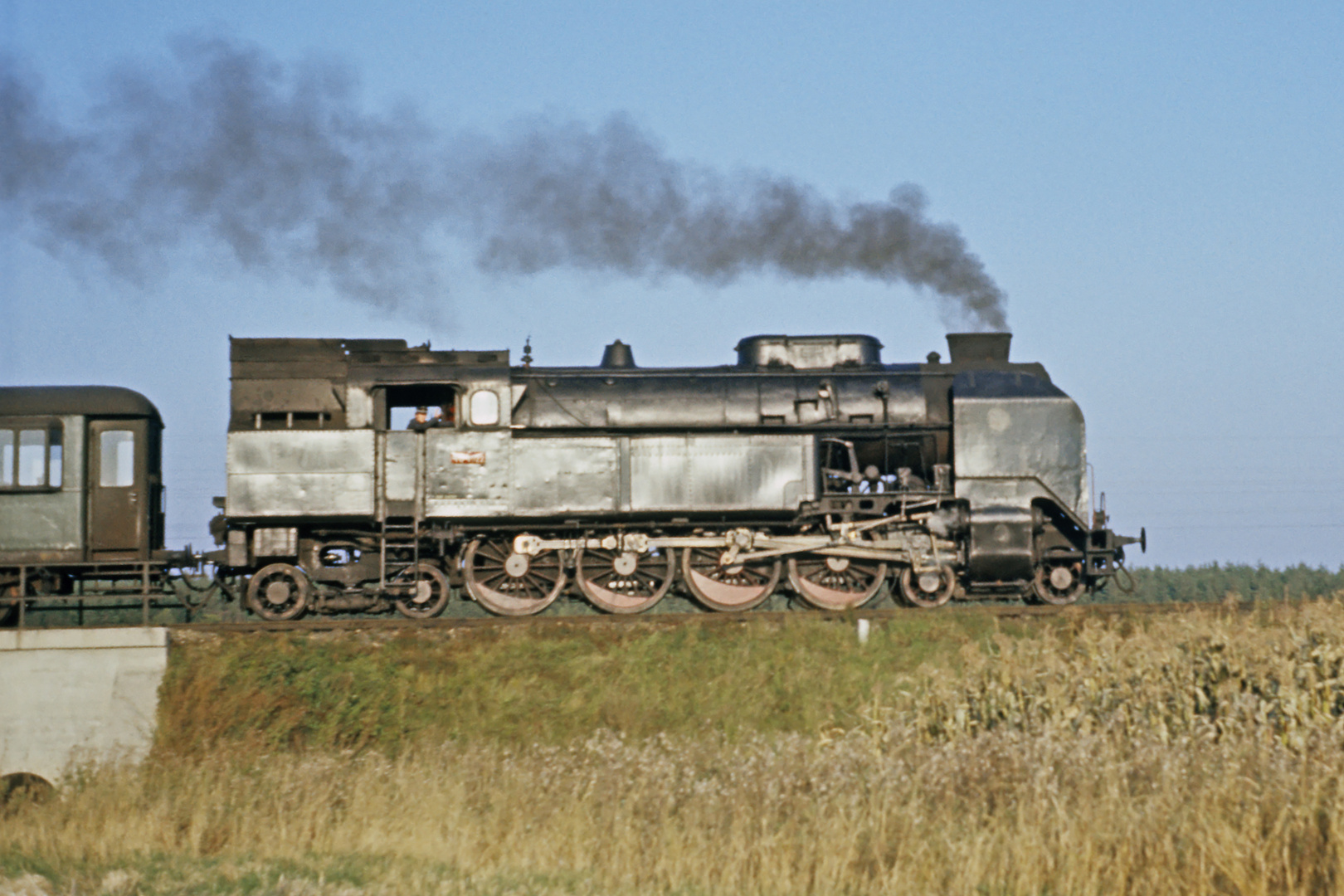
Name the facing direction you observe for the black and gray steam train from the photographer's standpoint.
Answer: facing to the right of the viewer
